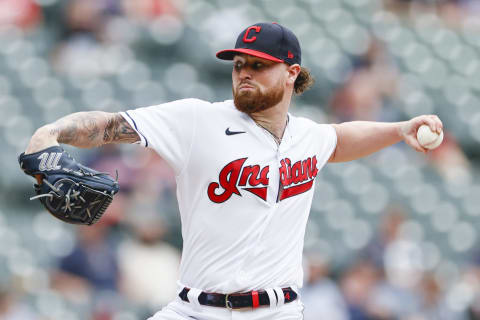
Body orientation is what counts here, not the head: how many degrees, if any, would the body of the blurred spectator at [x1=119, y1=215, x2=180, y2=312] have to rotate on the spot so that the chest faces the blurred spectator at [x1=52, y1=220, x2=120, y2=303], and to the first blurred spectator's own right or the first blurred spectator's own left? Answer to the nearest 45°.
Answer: approximately 90° to the first blurred spectator's own right

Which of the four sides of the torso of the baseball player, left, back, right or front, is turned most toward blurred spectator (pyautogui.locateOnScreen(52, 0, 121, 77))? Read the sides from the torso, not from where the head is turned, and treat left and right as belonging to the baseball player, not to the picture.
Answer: back

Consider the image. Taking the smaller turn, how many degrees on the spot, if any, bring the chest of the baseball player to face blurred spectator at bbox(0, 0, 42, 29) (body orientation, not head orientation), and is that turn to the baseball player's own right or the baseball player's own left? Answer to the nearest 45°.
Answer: approximately 135° to the baseball player's own right

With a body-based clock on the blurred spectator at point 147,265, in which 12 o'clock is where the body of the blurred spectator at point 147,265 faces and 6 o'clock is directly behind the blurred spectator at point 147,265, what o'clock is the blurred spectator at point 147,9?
the blurred spectator at point 147,9 is roughly at 6 o'clock from the blurred spectator at point 147,265.

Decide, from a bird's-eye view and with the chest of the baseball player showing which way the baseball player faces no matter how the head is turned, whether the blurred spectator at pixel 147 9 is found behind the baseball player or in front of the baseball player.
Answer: behind

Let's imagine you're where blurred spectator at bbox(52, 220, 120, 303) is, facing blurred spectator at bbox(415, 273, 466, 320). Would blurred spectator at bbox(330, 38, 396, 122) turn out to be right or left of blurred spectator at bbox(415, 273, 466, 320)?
left

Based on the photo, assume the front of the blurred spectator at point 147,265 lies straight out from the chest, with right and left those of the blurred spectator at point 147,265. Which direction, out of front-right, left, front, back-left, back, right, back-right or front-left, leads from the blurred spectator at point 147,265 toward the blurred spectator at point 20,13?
back-right

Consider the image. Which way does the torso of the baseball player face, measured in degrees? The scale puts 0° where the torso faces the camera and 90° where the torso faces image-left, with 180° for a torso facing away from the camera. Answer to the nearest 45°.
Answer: approximately 0°

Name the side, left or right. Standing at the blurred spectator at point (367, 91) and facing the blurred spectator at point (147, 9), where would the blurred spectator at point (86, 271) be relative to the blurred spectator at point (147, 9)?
left

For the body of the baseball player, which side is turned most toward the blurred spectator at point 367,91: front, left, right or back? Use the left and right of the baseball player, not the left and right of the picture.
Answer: back

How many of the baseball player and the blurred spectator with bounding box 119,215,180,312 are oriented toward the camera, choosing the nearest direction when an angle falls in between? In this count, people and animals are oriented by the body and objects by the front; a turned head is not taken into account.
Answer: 2

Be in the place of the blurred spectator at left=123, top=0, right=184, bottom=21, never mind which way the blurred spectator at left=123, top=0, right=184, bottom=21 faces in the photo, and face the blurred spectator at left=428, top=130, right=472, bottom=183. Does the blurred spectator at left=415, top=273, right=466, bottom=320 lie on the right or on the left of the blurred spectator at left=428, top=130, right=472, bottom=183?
right
